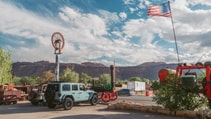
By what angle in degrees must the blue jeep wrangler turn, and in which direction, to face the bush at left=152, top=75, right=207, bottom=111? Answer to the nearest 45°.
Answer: approximately 90° to its right

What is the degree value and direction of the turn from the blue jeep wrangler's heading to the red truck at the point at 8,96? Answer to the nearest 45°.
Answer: approximately 90° to its left
